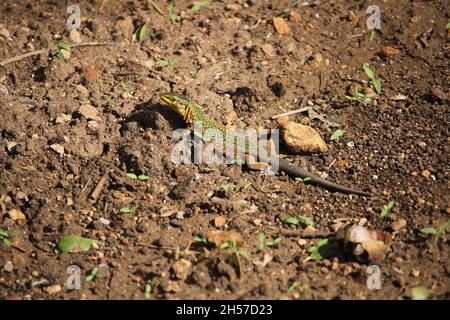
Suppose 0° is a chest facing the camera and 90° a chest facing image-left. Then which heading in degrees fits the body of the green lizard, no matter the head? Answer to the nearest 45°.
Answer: approximately 90°

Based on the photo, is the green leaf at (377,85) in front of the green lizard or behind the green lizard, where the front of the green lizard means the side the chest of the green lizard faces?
behind

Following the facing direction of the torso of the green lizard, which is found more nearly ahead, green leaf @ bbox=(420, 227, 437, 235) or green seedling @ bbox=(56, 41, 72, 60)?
the green seedling

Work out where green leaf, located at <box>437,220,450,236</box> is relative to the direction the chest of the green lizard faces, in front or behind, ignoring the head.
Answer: behind
